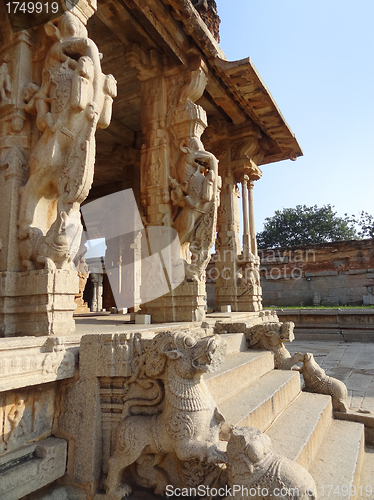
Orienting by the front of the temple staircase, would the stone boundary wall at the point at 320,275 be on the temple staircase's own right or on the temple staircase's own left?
on the temple staircase's own left

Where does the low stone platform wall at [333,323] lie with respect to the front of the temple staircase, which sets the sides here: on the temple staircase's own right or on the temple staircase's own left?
on the temple staircase's own left

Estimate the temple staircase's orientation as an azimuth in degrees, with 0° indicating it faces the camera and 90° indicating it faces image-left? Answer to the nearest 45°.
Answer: approximately 315°

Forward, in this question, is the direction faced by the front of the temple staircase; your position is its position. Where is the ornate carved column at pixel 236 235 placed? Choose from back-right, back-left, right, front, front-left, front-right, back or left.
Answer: back-left

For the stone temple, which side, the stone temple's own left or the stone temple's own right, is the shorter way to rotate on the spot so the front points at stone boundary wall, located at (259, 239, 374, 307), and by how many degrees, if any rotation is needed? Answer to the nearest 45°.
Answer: approximately 90° to the stone temple's own left

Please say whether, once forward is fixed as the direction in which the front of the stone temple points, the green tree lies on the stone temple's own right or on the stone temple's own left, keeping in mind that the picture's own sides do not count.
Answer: on the stone temple's own left

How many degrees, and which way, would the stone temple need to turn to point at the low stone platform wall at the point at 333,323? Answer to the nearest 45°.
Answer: approximately 90° to its left
